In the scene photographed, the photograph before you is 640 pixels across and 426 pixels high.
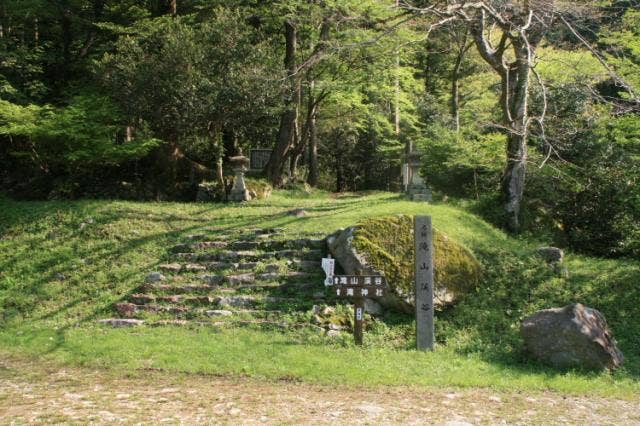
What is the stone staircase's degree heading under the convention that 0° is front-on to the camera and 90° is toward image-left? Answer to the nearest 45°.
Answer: approximately 0°

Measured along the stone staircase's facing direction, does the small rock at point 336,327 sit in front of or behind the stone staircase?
in front

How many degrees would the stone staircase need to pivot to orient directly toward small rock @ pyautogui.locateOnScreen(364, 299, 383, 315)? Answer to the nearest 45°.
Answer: approximately 45° to its left

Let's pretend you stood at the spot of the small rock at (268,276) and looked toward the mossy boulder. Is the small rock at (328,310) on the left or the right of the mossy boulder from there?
right

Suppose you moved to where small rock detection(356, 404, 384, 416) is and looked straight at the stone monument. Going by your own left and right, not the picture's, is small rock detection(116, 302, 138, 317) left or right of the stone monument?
left

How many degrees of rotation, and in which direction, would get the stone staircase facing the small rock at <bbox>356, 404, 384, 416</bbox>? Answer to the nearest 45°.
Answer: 0° — it already faces it

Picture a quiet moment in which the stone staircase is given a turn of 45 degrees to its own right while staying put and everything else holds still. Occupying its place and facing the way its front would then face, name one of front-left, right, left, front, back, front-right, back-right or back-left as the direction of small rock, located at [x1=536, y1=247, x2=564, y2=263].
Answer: back-left

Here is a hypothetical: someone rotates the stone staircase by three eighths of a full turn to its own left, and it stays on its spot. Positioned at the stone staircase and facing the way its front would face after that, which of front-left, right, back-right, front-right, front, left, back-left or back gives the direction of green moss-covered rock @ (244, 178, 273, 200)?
front-left

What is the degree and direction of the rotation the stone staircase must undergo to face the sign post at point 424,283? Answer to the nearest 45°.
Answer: approximately 45° to its left

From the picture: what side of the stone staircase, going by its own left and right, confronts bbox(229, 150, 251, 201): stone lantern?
back
